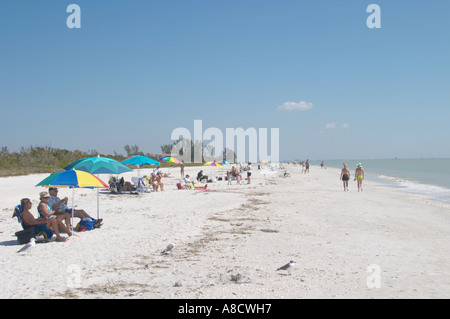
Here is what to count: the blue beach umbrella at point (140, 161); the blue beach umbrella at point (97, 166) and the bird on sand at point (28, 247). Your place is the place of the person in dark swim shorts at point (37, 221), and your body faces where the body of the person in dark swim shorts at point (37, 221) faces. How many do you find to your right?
1

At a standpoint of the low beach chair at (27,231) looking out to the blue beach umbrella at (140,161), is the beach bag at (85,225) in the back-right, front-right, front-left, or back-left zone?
front-right

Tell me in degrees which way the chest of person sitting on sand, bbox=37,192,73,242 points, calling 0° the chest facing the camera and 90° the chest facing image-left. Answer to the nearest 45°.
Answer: approximately 270°

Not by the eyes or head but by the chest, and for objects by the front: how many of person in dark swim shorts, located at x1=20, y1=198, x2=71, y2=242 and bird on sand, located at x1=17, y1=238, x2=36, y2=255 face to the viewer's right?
2

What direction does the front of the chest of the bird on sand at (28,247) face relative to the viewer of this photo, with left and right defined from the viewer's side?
facing to the right of the viewer

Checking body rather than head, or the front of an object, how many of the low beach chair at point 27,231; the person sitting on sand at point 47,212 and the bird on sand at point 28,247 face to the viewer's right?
3

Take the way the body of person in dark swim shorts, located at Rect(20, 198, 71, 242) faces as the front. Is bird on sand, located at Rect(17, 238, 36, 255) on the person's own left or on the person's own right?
on the person's own right

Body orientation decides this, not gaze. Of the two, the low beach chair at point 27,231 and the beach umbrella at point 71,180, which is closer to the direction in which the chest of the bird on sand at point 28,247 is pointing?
the beach umbrella

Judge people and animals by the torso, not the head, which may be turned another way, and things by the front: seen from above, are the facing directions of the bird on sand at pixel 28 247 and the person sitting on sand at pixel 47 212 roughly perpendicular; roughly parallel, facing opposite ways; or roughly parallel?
roughly parallel

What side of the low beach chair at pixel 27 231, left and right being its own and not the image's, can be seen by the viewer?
right

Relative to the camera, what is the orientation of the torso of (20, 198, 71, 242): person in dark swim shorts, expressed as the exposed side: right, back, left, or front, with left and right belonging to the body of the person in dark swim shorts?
right
